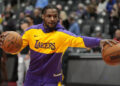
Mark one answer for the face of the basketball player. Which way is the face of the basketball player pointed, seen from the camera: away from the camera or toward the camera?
toward the camera

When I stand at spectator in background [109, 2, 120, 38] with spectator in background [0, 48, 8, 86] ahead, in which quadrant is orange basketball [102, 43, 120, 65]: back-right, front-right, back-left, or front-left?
front-left

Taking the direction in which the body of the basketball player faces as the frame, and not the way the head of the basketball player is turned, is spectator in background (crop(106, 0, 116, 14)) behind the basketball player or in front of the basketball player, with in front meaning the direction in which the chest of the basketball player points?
behind

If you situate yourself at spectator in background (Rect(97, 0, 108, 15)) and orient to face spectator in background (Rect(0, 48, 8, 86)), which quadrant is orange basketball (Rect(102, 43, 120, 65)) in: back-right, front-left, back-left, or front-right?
front-left

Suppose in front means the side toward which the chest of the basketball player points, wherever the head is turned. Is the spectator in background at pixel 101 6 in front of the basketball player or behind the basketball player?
behind

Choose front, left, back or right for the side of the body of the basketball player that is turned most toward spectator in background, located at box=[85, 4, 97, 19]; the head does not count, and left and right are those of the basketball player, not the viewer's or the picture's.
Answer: back

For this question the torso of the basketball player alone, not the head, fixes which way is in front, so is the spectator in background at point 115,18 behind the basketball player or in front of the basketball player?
behind

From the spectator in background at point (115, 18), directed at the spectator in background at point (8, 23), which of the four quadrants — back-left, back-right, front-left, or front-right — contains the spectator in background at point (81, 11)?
front-right

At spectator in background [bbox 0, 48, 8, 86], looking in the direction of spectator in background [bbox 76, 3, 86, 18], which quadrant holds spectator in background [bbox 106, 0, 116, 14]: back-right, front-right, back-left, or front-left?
front-right

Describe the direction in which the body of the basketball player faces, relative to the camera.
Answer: toward the camera

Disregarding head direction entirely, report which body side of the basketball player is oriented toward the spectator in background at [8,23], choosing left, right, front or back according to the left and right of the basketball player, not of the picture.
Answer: back
